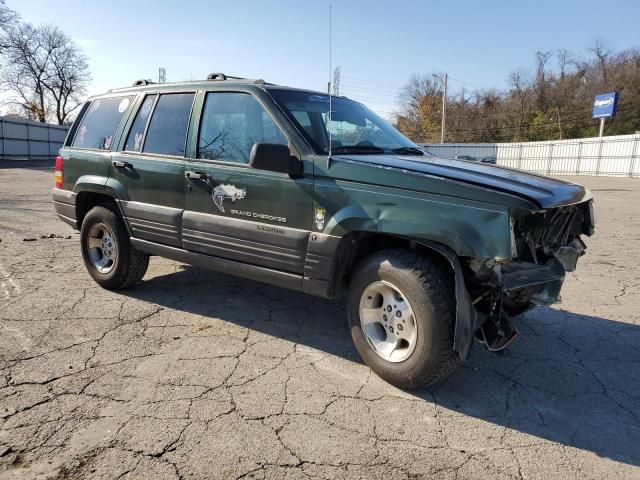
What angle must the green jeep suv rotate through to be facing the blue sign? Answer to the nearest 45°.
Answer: approximately 90° to its left

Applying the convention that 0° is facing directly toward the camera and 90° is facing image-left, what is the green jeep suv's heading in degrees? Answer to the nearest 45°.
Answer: approximately 315°

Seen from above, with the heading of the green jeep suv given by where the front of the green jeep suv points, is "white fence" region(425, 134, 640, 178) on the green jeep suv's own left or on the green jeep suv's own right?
on the green jeep suv's own left
